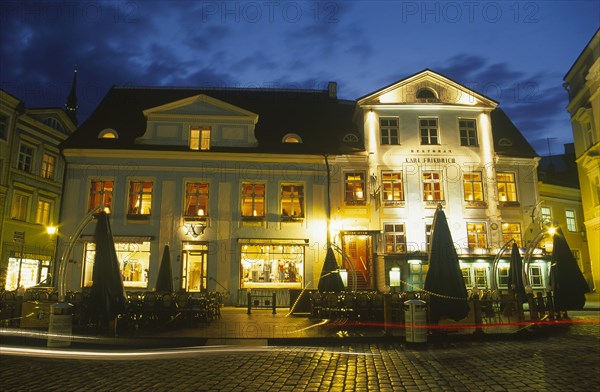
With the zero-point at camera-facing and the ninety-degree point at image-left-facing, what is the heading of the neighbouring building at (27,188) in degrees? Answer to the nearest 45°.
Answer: approximately 315°

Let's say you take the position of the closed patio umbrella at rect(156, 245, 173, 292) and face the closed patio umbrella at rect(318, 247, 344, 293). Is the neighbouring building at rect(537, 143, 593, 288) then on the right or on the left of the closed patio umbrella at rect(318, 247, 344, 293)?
left

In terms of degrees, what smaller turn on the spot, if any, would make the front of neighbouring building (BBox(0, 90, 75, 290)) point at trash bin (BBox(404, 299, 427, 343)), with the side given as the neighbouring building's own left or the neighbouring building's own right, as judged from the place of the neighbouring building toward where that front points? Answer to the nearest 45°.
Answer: approximately 45° to the neighbouring building's own right

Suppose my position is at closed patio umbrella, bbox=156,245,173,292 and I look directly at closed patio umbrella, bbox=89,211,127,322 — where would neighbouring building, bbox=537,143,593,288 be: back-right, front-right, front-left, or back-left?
back-left

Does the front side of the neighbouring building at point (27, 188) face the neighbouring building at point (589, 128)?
yes

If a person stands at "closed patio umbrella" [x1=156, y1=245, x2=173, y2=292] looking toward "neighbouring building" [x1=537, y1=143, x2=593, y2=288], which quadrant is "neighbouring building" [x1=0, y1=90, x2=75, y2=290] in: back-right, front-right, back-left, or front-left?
back-left

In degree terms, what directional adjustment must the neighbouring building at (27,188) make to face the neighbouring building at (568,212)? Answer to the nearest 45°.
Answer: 0° — it already faces it
